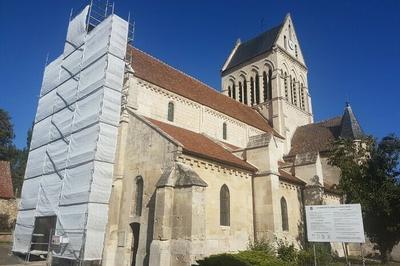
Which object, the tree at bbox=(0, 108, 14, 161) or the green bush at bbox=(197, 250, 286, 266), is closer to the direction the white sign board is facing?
the green bush

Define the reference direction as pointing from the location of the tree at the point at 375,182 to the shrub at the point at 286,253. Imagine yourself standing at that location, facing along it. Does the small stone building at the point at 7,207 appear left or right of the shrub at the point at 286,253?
right

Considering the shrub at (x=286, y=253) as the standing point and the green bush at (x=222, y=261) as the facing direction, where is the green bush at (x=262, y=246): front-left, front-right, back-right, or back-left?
front-right

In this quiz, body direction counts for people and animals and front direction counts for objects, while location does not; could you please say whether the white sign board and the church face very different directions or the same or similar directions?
same or similar directions

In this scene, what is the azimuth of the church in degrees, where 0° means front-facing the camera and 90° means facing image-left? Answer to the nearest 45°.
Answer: approximately 45°

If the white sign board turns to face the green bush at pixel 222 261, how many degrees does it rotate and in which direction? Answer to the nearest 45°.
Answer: approximately 45° to its right

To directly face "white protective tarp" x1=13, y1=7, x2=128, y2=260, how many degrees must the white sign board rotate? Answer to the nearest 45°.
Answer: approximately 90° to its right

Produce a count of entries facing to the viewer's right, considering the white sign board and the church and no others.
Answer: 0

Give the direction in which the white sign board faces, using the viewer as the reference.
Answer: facing the viewer

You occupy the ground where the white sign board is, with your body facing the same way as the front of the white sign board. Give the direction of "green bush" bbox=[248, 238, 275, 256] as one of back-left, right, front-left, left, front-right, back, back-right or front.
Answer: back-right
